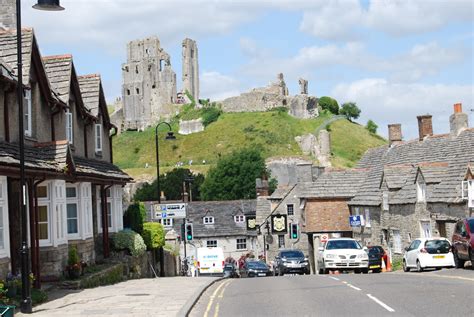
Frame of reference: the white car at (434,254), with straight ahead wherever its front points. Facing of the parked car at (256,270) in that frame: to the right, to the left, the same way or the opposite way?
the opposite way

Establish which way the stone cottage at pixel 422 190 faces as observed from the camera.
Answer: facing the viewer and to the left of the viewer

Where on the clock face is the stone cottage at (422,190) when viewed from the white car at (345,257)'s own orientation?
The stone cottage is roughly at 7 o'clock from the white car.

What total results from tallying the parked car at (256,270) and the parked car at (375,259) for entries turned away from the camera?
1

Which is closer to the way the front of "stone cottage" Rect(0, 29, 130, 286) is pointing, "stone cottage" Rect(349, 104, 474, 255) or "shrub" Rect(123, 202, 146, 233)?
the stone cottage

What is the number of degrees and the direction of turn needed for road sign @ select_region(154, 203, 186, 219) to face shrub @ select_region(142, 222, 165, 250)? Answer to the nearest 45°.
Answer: approximately 45° to its right

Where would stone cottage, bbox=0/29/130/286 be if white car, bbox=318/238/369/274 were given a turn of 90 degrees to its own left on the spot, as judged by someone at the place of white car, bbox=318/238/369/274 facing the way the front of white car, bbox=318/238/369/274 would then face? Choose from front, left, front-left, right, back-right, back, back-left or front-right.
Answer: back-right

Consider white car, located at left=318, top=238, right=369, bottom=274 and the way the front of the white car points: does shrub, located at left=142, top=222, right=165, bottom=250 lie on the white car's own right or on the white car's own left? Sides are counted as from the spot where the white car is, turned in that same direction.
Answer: on the white car's own right

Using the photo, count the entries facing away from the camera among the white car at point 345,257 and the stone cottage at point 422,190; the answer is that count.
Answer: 0

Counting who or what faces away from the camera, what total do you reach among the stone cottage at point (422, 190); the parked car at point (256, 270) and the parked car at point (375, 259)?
1
